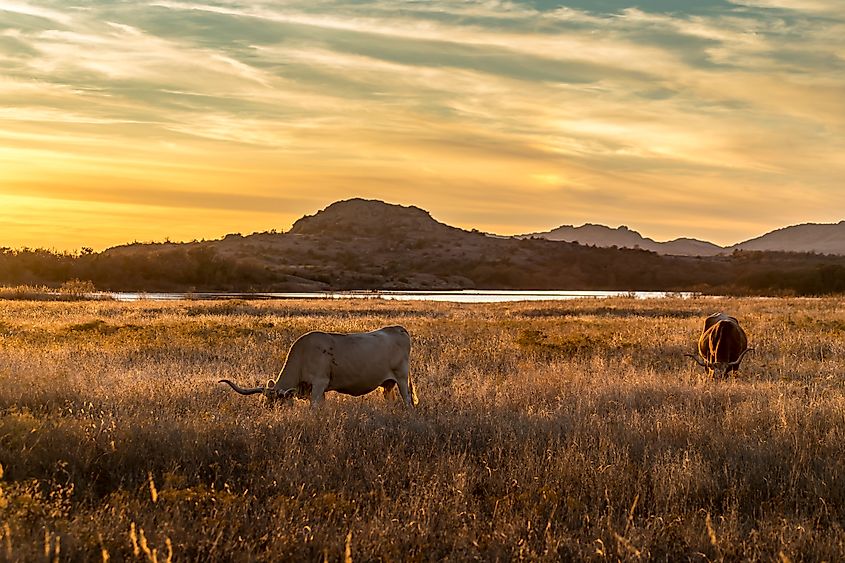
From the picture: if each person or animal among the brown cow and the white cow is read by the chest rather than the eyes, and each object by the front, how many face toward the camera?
1

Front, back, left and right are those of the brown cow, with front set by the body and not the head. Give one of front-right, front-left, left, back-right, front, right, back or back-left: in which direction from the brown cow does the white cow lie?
front-right

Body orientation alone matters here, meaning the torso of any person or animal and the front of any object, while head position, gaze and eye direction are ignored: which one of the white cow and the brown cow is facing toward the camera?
the brown cow

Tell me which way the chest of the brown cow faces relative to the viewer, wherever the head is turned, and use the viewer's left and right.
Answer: facing the viewer

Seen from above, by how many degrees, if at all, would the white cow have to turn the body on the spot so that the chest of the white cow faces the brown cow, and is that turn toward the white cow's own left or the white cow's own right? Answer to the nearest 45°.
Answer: approximately 135° to the white cow's own right

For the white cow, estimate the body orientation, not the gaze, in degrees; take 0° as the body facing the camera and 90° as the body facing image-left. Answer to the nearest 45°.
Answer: approximately 90°
